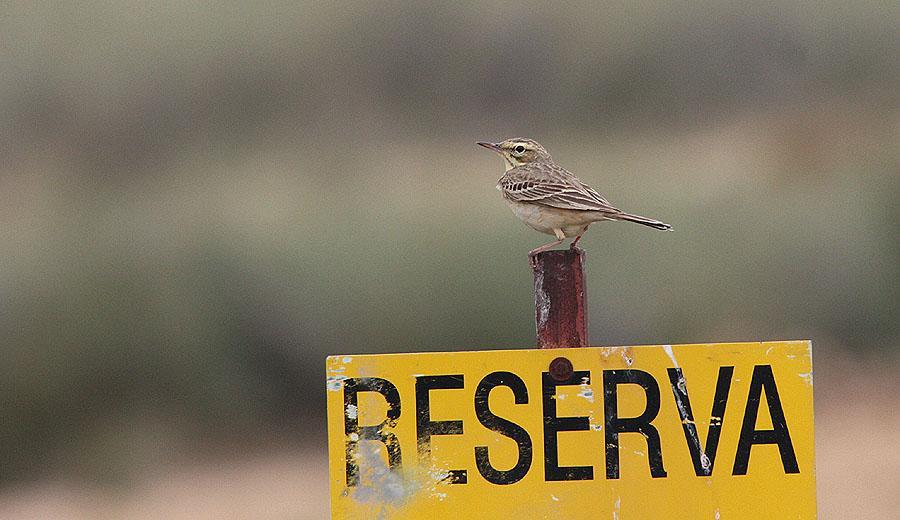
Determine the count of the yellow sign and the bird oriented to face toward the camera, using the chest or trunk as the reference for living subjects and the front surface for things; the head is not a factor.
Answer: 1

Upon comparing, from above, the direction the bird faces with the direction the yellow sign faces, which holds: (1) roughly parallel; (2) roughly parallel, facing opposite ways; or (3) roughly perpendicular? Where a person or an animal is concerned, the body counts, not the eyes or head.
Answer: roughly perpendicular

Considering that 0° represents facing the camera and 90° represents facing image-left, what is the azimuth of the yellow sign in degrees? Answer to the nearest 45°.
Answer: approximately 0°

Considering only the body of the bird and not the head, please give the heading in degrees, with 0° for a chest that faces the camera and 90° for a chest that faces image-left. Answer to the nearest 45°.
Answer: approximately 90°
